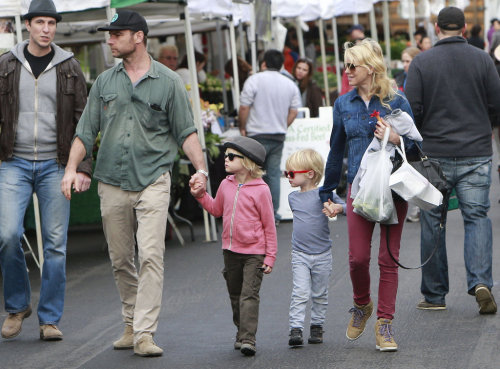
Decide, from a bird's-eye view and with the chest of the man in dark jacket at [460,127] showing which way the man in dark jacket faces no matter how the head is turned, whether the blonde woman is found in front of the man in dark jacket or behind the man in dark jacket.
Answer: behind

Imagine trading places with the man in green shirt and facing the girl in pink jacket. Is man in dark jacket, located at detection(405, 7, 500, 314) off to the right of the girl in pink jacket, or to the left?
left

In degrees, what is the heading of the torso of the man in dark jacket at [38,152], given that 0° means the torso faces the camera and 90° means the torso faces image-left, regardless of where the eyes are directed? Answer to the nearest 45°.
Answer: approximately 0°

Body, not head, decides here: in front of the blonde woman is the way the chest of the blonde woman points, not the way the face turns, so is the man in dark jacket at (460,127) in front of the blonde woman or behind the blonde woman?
behind

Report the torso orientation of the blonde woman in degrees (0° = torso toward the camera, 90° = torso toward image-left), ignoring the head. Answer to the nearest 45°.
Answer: approximately 0°

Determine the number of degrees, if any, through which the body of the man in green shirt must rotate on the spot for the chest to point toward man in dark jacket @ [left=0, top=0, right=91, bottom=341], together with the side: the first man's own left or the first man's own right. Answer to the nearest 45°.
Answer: approximately 135° to the first man's own right

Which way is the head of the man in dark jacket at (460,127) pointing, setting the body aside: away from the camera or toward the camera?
away from the camera

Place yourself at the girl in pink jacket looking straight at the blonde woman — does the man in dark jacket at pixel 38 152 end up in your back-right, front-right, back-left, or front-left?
back-left

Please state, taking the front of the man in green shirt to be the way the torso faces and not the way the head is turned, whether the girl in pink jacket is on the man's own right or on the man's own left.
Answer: on the man's own left

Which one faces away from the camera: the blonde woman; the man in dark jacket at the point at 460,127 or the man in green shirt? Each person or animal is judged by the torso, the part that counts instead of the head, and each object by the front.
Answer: the man in dark jacket

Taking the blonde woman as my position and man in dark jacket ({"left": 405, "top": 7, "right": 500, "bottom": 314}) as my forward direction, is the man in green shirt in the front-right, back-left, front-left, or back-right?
back-left

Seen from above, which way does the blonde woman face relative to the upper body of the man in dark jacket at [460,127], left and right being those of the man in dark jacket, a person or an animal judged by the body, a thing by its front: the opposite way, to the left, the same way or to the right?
the opposite way

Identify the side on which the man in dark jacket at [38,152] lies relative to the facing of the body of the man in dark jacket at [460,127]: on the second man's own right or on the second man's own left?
on the second man's own left

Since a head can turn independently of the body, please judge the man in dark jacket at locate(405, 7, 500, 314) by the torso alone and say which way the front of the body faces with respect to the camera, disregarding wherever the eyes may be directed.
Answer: away from the camera

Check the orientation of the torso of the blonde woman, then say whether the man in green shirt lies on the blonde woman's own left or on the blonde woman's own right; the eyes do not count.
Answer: on the blonde woman's own right
